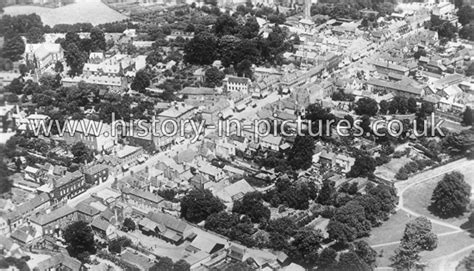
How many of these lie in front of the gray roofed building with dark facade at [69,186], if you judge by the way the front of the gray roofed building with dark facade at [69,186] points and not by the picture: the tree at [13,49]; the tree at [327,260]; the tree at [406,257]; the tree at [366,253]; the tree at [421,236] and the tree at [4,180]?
4

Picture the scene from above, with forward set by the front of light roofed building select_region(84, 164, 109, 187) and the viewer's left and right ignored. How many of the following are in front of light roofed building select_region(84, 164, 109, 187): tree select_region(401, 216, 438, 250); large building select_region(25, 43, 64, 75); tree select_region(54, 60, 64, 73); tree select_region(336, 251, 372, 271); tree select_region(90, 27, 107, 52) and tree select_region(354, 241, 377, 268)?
3

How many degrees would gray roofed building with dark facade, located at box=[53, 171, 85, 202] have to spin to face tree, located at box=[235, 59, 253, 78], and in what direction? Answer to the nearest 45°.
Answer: approximately 90° to its left

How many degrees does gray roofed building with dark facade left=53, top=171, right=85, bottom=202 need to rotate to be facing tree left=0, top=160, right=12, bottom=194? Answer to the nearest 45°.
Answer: approximately 180°

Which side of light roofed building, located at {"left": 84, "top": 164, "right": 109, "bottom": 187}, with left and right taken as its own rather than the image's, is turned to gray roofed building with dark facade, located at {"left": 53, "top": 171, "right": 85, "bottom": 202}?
right

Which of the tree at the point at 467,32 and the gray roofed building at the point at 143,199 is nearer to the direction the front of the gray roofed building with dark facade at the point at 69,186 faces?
the gray roofed building

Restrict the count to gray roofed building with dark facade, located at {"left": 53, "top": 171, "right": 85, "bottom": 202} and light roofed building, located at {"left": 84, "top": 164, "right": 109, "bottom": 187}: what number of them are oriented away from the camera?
0

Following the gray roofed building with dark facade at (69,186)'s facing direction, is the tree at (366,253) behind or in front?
in front

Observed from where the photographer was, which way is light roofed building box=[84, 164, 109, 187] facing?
facing the viewer and to the right of the viewer

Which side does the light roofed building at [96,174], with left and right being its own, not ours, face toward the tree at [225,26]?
left

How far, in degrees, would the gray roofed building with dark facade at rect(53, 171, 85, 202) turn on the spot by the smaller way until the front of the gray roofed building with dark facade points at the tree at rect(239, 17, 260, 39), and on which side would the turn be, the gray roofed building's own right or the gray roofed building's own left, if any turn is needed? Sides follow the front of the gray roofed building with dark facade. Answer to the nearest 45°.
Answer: approximately 90° to the gray roofed building's own left
